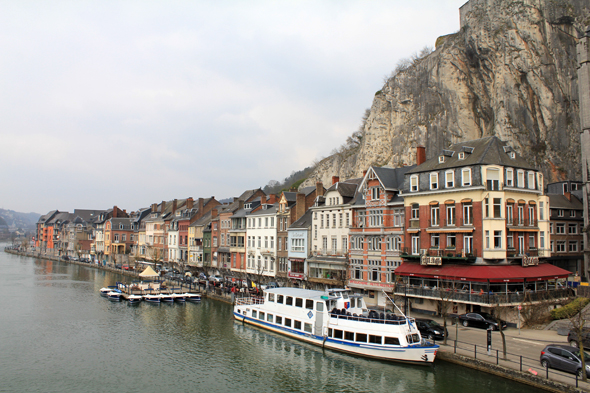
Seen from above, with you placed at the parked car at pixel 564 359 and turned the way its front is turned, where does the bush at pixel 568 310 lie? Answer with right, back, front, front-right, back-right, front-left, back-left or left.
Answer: back-left

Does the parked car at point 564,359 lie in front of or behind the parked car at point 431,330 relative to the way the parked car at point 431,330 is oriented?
in front

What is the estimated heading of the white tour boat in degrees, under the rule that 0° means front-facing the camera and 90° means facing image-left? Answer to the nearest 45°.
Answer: approximately 315°

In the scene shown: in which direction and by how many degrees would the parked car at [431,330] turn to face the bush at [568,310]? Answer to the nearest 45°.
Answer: approximately 90° to its left

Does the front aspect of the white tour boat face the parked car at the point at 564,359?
yes

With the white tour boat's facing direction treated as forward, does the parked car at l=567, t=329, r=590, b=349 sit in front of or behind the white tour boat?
in front

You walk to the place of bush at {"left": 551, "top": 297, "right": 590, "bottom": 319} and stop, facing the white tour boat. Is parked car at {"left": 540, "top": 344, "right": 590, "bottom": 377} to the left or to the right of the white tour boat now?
left

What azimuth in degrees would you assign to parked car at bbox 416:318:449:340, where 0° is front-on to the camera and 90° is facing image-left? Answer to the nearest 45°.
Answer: approximately 315°

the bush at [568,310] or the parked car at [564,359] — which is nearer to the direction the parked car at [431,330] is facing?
the parked car
